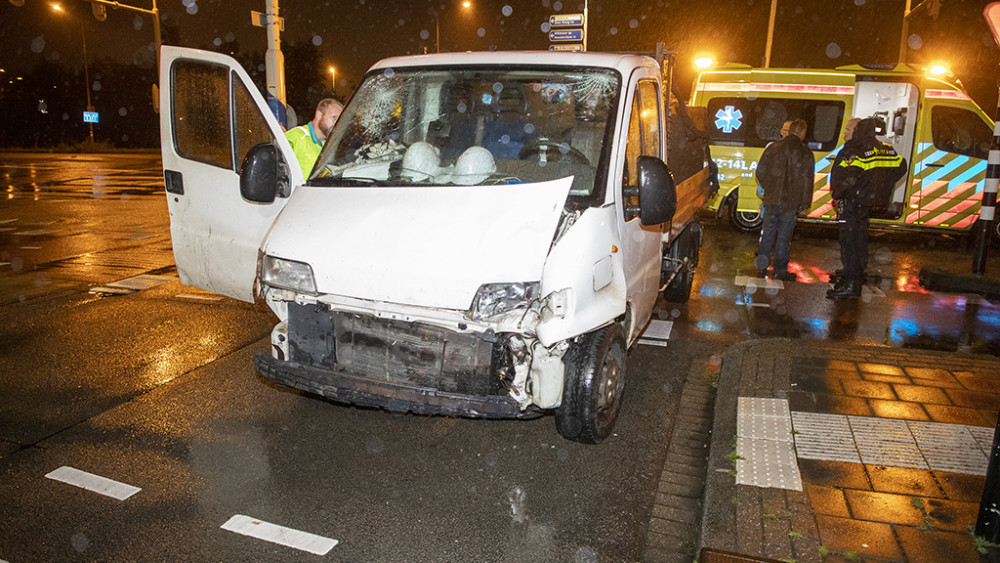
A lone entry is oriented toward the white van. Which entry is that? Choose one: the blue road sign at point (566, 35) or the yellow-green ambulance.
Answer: the blue road sign

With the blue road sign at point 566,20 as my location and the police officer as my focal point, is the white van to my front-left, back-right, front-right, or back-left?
front-right

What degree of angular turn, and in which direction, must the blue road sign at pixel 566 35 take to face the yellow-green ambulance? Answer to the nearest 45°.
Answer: approximately 45° to its left

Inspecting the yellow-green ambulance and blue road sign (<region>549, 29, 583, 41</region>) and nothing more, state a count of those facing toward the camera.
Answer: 1

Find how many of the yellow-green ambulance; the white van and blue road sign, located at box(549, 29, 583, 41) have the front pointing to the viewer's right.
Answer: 1

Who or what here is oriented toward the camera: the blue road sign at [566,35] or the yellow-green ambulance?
the blue road sign

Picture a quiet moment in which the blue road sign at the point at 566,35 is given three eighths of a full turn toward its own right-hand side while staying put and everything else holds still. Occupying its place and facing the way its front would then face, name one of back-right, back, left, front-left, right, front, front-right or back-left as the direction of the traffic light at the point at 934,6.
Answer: back-right

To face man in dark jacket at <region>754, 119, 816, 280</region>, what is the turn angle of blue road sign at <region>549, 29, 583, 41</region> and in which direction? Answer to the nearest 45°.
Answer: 0° — it already faces them

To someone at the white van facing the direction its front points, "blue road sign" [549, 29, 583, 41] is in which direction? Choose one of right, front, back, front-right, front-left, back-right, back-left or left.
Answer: back-right

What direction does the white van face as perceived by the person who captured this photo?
facing the viewer and to the left of the viewer

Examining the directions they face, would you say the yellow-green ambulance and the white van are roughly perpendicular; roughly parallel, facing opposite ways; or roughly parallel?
roughly perpendicular

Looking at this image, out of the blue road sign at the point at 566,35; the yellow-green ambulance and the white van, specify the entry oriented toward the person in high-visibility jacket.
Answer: the blue road sign

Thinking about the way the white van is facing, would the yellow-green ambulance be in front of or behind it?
behind

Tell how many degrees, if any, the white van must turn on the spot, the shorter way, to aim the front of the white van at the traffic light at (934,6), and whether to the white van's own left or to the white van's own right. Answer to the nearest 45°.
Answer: approximately 180°

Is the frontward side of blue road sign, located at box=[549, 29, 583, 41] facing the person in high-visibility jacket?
yes

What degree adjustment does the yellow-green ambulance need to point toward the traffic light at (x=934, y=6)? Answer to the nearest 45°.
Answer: approximately 90° to its left

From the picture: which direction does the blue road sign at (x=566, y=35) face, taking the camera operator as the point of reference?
facing the viewer
